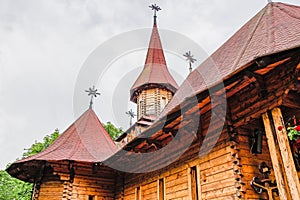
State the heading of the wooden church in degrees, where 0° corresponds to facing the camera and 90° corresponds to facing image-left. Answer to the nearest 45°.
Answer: approximately 315°
